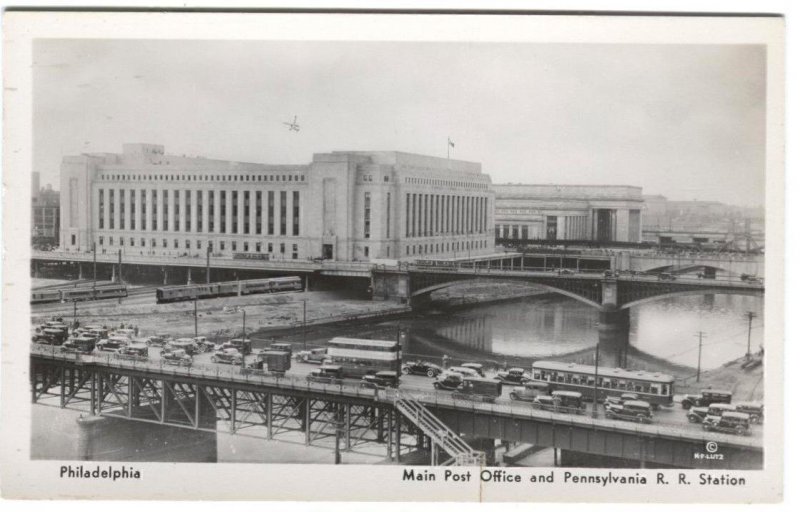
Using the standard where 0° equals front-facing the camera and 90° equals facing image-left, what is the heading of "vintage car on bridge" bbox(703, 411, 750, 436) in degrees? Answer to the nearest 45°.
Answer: approximately 90°

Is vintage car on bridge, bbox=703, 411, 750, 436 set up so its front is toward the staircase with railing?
yes

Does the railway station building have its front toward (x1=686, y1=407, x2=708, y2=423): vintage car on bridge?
yes

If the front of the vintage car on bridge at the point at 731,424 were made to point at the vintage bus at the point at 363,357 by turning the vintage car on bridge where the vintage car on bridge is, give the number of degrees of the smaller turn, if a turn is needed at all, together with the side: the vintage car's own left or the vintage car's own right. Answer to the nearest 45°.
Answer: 0° — it already faces it

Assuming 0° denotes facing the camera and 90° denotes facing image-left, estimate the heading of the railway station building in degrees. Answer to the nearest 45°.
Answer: approximately 0°

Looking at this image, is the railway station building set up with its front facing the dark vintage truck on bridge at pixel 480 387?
yes

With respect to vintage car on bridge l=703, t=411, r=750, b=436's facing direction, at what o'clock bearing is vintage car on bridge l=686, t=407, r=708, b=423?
vintage car on bridge l=686, t=407, r=708, b=423 is roughly at 2 o'clock from vintage car on bridge l=703, t=411, r=750, b=436.

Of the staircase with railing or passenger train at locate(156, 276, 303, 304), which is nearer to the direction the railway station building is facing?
the staircase with railing

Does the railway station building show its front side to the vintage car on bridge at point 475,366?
yes

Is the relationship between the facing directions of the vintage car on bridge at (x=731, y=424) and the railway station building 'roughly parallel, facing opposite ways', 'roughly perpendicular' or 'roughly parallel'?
roughly perpendicular
